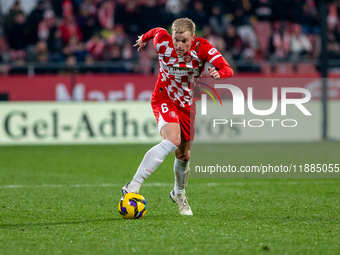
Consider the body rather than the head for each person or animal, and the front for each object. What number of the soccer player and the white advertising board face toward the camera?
2

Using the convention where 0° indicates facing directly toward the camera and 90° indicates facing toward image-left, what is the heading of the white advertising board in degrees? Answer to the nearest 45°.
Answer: approximately 0°

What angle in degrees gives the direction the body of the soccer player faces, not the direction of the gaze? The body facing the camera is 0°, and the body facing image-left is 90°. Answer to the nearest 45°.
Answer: approximately 0°

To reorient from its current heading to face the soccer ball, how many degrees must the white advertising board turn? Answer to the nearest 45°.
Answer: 0° — it already faces it

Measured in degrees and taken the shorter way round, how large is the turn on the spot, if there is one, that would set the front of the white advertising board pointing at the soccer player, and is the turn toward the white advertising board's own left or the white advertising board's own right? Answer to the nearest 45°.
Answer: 0° — it already faces them

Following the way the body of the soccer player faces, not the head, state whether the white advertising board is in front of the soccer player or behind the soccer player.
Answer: behind
